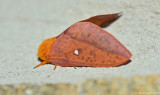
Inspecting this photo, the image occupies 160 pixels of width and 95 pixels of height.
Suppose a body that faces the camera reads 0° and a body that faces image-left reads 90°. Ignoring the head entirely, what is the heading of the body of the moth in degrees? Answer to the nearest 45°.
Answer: approximately 90°
